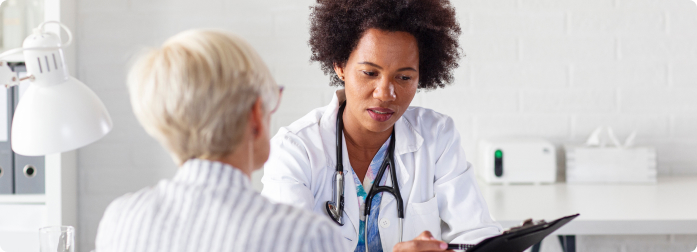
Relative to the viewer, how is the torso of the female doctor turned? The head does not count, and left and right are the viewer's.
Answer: facing the viewer

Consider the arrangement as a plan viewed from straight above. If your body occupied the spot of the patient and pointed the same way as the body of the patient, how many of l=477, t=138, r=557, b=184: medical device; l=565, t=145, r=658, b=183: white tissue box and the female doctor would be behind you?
0

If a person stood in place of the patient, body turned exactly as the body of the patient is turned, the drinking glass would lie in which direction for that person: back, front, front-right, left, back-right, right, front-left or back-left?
left

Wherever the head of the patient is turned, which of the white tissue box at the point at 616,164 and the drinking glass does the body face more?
the white tissue box

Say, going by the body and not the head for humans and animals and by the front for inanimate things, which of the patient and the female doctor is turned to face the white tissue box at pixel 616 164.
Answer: the patient

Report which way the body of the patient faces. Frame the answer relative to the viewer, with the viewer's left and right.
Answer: facing away from the viewer and to the right of the viewer

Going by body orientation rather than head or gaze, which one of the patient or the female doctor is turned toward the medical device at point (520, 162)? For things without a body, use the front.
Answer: the patient

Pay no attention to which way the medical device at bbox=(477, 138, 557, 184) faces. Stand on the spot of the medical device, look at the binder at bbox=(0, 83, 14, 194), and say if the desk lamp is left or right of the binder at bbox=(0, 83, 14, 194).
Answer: left

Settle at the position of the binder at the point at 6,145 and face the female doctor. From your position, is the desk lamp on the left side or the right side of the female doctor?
right

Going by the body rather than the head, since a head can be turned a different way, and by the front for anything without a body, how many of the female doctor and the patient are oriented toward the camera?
1

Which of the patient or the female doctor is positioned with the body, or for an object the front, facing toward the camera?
the female doctor

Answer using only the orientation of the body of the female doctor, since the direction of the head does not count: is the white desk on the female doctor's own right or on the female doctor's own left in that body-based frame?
on the female doctor's own left

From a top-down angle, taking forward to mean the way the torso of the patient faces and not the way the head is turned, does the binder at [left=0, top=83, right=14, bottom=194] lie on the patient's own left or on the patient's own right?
on the patient's own left

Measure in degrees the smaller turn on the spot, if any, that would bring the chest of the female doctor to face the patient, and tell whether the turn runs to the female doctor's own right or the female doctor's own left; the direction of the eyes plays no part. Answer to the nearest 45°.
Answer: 0° — they already face them

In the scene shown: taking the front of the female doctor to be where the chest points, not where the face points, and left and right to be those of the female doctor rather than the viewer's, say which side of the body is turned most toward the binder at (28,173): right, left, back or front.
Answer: right

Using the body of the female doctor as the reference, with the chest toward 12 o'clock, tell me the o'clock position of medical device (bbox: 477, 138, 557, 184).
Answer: The medical device is roughly at 7 o'clock from the female doctor.

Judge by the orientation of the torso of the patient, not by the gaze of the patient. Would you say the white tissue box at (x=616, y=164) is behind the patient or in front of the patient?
in front

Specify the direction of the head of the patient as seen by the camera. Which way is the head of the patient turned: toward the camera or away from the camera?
away from the camera

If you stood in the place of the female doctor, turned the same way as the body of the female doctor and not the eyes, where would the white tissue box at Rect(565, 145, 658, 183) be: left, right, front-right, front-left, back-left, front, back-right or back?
back-left
